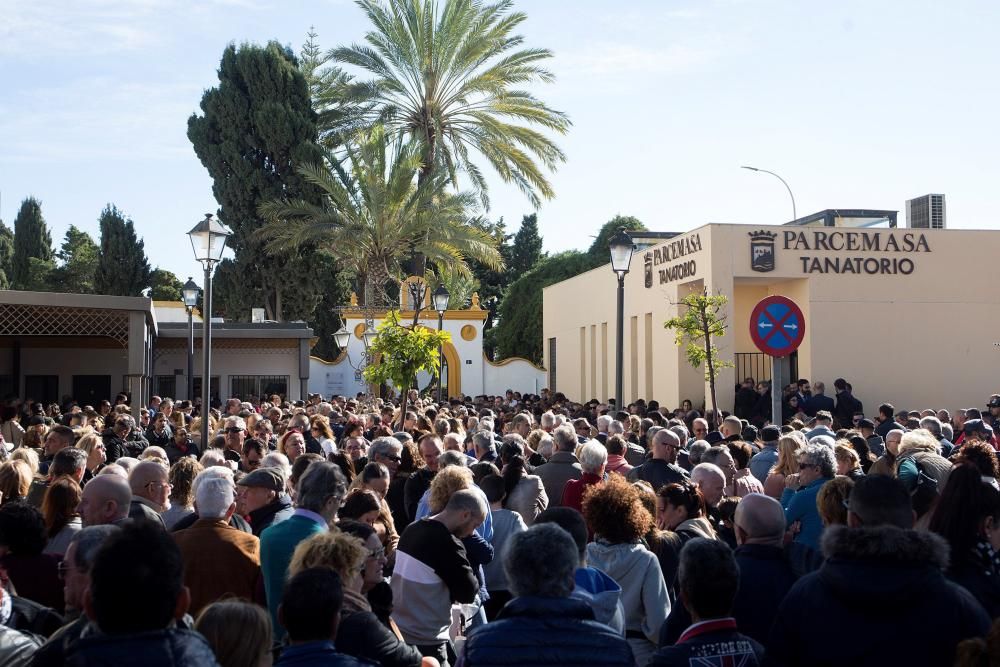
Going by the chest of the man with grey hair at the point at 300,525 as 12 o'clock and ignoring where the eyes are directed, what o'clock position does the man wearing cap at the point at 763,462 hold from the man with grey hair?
The man wearing cap is roughly at 12 o'clock from the man with grey hair.

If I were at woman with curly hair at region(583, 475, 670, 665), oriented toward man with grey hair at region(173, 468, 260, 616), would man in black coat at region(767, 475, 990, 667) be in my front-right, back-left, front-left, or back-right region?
back-left

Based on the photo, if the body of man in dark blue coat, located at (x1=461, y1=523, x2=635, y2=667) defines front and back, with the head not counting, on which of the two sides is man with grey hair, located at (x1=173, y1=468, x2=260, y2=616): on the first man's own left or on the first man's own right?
on the first man's own left

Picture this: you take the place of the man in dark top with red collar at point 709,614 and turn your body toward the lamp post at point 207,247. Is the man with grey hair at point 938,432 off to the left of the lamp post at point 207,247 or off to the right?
right

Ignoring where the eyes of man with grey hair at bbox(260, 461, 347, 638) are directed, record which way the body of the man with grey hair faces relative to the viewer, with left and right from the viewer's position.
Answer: facing away from the viewer and to the right of the viewer

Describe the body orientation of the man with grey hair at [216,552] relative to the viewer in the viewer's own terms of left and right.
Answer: facing away from the viewer

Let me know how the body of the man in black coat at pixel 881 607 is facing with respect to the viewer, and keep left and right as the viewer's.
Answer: facing away from the viewer

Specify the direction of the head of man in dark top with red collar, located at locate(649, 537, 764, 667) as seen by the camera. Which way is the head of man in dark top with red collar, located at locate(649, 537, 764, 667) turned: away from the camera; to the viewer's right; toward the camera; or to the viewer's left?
away from the camera

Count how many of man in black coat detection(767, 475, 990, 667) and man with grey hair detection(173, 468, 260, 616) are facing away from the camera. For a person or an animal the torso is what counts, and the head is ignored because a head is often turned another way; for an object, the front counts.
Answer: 2

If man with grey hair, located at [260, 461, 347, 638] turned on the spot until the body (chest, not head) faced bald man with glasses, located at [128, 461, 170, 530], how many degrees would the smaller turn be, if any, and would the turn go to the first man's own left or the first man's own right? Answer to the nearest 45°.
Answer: approximately 90° to the first man's own left

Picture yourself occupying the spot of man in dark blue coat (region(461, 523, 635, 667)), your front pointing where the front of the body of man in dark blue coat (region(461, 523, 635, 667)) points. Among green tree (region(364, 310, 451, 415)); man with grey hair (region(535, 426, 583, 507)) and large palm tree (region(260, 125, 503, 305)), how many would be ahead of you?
3
